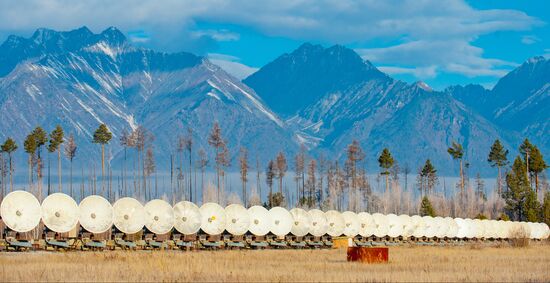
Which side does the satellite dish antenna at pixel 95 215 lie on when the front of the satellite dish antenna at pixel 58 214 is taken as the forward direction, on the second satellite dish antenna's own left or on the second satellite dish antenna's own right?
on the second satellite dish antenna's own left

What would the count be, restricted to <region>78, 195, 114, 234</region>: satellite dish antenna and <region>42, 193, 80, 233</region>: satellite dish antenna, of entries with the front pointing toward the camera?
2

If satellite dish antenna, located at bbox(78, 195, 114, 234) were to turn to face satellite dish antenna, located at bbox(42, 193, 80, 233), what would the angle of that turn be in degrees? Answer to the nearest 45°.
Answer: approximately 45° to its right

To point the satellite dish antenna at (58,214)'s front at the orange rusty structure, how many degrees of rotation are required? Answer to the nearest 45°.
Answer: approximately 45° to its left

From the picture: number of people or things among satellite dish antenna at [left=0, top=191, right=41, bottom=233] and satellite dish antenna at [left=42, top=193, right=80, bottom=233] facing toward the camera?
2
